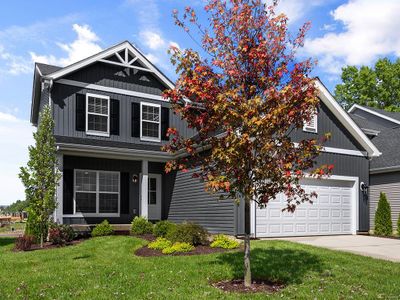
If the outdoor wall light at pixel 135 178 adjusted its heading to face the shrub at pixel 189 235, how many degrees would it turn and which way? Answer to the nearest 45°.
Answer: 0° — it already faces it

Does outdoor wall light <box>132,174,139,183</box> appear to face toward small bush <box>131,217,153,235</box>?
yes

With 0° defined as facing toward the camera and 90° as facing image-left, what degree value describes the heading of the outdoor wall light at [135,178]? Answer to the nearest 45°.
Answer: approximately 0°

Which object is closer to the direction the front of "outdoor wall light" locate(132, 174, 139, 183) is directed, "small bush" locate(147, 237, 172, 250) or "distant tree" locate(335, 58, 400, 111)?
the small bush

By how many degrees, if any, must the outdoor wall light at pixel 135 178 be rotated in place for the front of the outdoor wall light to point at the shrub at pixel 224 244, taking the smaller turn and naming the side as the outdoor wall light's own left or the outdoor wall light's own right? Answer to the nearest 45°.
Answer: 0° — it already faces it

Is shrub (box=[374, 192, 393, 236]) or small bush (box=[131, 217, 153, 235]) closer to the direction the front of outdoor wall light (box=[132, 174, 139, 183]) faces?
the small bush

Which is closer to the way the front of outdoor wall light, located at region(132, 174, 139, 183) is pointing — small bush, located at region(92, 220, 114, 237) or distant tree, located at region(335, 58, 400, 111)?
the small bush

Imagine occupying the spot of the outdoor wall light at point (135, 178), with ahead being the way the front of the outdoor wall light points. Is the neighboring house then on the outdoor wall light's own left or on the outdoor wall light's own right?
on the outdoor wall light's own left
